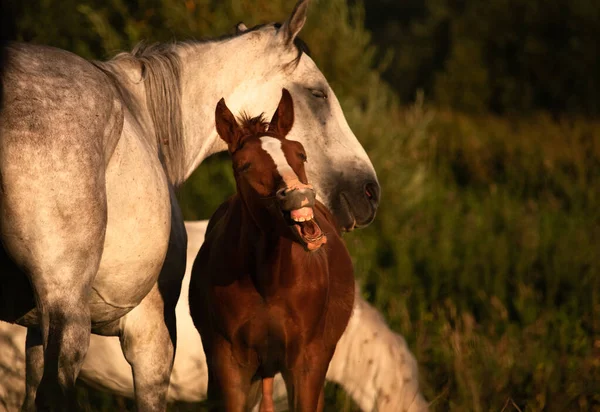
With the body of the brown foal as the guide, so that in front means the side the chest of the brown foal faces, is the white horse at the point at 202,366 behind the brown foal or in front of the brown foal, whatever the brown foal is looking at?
behind

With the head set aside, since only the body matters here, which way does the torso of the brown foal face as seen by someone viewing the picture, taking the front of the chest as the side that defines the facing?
toward the camera

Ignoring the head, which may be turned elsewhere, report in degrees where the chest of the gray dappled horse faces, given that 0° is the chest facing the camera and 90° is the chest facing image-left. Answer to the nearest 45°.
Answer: approximately 225°
